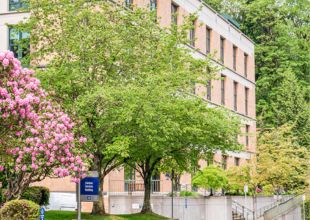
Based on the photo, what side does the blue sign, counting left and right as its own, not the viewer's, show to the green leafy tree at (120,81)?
back

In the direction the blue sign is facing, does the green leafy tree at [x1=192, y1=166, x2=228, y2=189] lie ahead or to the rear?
to the rear

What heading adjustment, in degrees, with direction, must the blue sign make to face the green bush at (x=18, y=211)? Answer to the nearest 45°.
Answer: approximately 45° to its right

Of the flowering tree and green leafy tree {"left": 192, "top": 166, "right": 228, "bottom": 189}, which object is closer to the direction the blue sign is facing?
the flowering tree

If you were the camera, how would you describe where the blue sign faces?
facing the viewer
